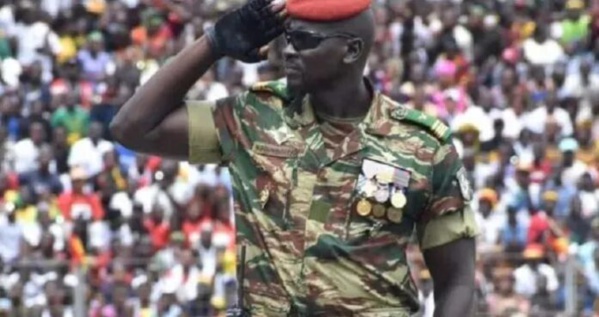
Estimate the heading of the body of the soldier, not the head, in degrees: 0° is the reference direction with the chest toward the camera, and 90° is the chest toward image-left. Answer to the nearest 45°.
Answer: approximately 45°
